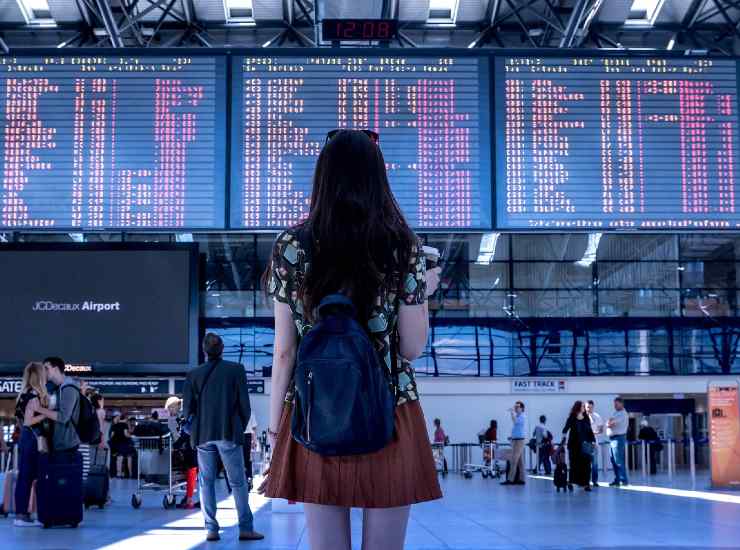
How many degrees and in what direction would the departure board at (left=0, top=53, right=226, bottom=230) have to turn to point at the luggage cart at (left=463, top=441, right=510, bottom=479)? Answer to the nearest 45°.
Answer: approximately 135° to its left

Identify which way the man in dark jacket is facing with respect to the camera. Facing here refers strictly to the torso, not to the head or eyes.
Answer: away from the camera

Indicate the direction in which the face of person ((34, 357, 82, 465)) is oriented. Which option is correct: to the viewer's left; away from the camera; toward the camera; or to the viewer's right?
to the viewer's left

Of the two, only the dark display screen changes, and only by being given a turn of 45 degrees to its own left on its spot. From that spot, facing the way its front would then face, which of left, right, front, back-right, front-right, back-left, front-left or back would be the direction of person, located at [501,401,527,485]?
front-left

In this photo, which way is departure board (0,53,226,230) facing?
toward the camera

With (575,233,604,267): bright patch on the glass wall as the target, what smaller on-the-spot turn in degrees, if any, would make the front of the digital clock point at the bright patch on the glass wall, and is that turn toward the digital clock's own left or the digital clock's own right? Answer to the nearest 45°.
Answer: approximately 90° to the digital clock's own left

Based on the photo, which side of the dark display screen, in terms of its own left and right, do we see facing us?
front

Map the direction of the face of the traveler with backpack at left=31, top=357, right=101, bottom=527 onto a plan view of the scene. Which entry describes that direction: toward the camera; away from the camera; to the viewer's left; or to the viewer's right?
to the viewer's left

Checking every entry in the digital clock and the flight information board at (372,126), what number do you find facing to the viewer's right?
0

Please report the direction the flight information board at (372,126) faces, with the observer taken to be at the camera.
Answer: facing the viewer

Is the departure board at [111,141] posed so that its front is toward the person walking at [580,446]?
no

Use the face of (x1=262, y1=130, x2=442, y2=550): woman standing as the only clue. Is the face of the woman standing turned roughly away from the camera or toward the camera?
away from the camera

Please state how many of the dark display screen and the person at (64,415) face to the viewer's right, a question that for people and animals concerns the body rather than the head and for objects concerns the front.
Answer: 0

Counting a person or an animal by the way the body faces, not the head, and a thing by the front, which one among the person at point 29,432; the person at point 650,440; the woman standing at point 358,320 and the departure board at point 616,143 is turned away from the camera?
the woman standing

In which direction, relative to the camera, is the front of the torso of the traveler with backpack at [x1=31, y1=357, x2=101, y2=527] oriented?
to the viewer's left

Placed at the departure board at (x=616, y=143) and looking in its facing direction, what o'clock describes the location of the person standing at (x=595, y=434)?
The person standing is roughly at 6 o'clock from the departure board.

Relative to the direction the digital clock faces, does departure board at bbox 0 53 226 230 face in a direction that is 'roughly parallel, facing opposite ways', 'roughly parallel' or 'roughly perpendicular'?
roughly parallel
